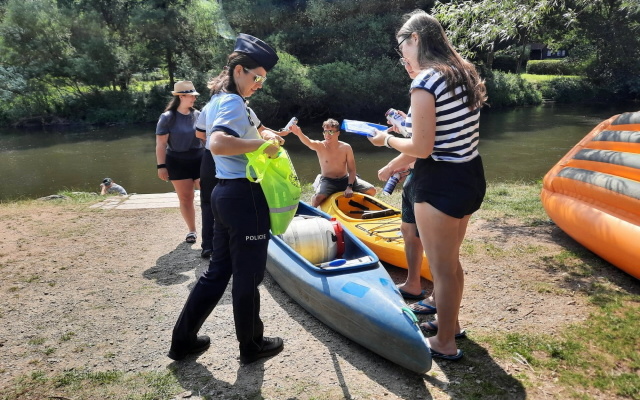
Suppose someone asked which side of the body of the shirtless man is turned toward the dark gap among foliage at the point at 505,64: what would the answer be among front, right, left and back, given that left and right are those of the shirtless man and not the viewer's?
back

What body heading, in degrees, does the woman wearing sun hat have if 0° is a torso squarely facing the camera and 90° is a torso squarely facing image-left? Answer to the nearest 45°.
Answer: approximately 315°

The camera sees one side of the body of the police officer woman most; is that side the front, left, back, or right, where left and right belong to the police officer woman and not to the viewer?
right

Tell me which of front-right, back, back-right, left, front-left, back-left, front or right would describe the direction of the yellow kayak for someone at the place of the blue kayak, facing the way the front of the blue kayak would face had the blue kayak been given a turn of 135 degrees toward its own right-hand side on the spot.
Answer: right

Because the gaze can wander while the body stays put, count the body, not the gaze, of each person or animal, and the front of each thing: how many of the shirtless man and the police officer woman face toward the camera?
1

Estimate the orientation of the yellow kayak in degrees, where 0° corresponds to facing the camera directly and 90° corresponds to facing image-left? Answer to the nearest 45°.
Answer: approximately 315°

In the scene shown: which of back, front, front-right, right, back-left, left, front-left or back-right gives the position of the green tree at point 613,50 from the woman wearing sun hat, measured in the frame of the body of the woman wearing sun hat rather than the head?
left

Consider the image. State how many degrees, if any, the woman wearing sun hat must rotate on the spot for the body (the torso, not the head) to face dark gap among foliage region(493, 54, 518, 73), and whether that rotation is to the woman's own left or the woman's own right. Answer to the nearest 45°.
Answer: approximately 90° to the woman's own left

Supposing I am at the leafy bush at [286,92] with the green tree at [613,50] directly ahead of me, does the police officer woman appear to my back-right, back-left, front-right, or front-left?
back-right

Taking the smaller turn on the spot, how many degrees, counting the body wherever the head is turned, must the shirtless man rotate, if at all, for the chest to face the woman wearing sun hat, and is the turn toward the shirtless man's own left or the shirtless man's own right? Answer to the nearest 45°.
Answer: approximately 45° to the shirtless man's own right

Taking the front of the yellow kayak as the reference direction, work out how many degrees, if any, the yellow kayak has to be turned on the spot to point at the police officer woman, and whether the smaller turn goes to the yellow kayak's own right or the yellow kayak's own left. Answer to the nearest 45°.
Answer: approximately 45° to the yellow kayak's own right

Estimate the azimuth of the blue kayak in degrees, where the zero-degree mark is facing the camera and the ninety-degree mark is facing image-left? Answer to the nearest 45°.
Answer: approximately 315°

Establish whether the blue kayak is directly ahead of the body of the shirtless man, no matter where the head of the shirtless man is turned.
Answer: yes
